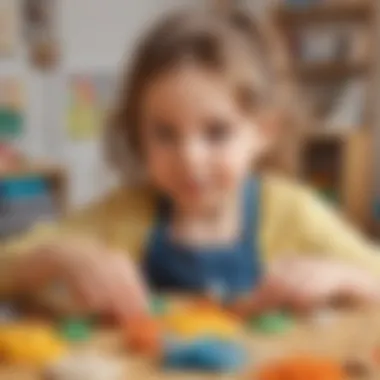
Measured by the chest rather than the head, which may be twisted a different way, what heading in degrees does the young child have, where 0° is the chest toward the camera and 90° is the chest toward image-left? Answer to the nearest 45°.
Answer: approximately 0°
